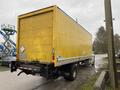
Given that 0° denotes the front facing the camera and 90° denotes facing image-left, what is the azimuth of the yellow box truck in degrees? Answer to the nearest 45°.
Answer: approximately 225°
